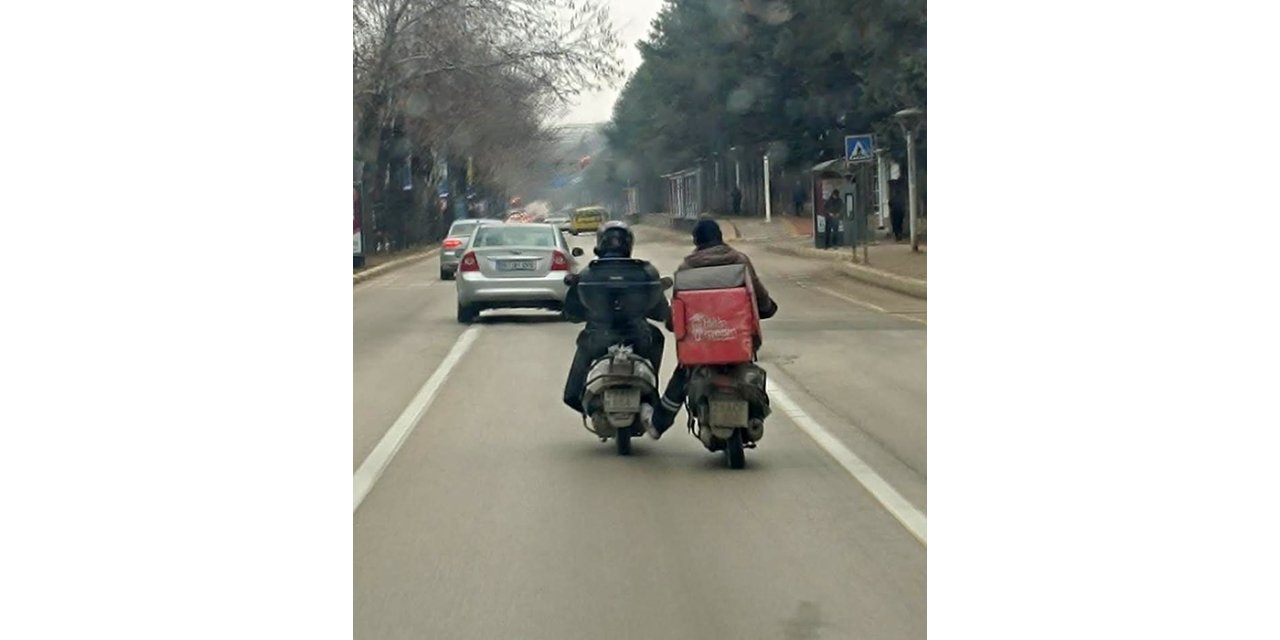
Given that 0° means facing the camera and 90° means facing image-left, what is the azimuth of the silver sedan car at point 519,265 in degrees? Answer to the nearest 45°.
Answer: approximately 180°

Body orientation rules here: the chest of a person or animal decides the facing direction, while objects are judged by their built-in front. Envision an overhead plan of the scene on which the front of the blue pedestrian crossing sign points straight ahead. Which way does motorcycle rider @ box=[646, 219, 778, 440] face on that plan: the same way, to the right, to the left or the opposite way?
the opposite way

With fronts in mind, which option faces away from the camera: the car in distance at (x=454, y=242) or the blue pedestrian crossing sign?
the car in distance

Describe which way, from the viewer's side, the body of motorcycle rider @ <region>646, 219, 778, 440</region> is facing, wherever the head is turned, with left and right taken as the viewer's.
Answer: facing away from the viewer

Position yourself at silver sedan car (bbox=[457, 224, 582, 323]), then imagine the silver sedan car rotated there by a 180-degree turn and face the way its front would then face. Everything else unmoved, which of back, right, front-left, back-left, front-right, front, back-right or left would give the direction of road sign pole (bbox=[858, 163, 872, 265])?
left

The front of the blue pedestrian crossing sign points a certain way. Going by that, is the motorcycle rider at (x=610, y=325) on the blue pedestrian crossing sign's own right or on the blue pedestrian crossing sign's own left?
on the blue pedestrian crossing sign's own right

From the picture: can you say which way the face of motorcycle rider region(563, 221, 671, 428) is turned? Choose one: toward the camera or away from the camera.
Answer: away from the camera

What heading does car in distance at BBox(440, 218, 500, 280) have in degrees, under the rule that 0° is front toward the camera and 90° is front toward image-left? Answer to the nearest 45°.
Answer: approximately 180°

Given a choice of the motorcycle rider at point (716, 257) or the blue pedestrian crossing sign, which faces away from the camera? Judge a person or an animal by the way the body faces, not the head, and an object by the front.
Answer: the motorcycle rider
